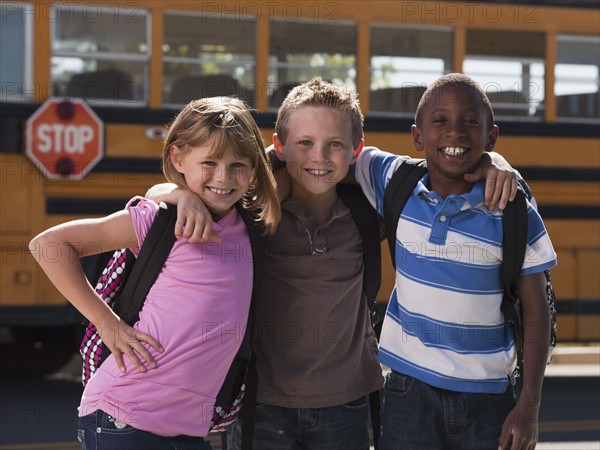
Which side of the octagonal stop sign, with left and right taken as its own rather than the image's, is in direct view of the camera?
front

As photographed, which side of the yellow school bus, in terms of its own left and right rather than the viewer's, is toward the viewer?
left

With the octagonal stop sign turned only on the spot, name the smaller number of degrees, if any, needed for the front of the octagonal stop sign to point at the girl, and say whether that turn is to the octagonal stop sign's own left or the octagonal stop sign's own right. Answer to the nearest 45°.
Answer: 0° — it already faces them

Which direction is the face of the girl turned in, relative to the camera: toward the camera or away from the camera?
toward the camera

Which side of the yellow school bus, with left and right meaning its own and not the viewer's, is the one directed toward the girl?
left
